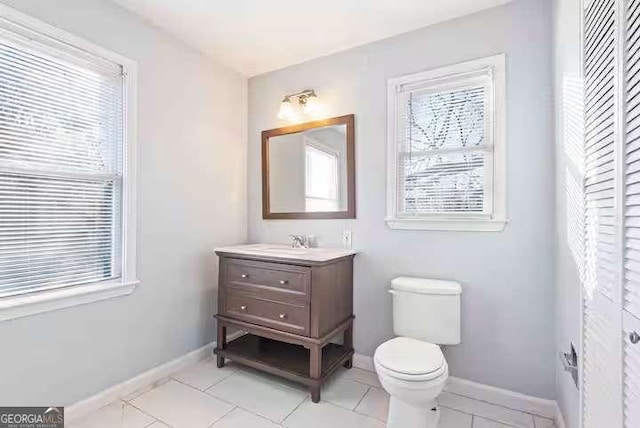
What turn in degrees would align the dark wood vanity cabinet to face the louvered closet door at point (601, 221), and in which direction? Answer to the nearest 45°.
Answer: approximately 90° to its left

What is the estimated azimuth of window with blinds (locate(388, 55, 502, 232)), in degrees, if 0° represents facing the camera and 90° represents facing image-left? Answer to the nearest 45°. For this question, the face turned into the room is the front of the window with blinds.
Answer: approximately 45°

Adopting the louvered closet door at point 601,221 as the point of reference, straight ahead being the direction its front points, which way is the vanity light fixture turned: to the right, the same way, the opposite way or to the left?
to the left

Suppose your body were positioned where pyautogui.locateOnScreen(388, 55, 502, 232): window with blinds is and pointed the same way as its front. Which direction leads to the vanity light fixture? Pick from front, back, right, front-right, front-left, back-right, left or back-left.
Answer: front-right

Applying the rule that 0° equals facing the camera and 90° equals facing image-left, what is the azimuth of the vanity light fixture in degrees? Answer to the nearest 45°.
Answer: approximately 45°

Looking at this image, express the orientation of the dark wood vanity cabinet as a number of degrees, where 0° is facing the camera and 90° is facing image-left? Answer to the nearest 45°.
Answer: approximately 45°

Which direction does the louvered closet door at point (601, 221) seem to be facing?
to the viewer's left

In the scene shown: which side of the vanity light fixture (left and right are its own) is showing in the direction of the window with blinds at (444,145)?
left
